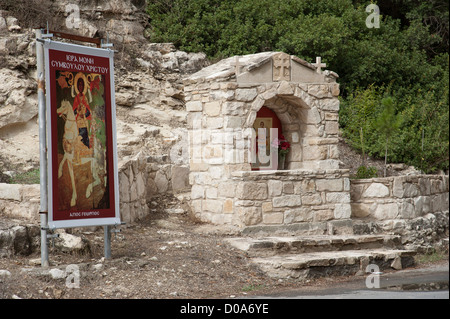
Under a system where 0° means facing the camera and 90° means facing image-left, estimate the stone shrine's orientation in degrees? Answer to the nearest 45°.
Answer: approximately 315°

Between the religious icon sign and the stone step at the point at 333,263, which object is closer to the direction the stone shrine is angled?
the stone step

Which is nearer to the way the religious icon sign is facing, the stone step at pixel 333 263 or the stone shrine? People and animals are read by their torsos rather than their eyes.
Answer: the stone step

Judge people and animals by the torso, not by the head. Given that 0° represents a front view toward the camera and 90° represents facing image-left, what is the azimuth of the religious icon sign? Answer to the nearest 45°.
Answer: approximately 315°

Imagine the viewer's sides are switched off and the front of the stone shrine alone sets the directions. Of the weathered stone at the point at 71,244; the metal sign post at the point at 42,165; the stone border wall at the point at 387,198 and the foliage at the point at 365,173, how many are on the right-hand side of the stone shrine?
2

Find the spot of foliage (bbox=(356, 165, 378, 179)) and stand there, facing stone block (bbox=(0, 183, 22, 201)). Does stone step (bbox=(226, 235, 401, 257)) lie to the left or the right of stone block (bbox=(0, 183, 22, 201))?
left

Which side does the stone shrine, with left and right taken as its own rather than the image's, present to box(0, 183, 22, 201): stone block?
right

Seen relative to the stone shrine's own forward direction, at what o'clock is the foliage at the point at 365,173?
The foliage is roughly at 9 o'clock from the stone shrine.
